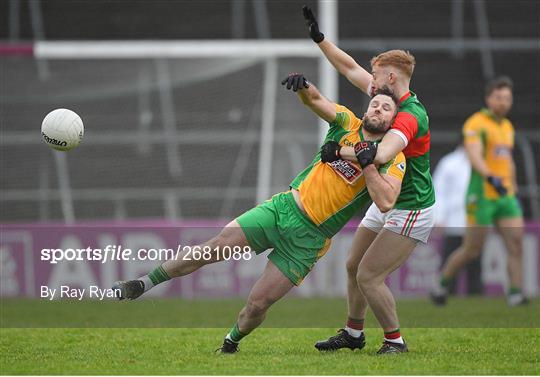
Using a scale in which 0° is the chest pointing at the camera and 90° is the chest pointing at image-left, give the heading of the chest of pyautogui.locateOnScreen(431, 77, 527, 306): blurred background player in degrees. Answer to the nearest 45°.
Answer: approximately 315°

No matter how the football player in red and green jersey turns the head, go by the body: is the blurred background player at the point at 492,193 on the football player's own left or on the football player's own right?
on the football player's own right

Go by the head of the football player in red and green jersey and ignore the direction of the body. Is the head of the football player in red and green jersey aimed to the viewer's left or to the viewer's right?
to the viewer's left

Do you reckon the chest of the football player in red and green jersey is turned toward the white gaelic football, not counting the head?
yes

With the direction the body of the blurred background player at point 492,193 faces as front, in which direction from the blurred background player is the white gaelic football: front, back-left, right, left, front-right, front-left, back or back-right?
right

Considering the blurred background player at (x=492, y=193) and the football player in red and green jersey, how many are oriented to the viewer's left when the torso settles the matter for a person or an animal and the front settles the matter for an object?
1

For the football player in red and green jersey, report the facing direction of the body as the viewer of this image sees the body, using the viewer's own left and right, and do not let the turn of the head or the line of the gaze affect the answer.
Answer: facing to the left of the viewer

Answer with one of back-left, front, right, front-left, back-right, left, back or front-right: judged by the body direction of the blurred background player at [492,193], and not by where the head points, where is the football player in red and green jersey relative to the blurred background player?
front-right

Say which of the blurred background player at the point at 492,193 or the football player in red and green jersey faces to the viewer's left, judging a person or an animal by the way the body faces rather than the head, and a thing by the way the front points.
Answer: the football player in red and green jersey
